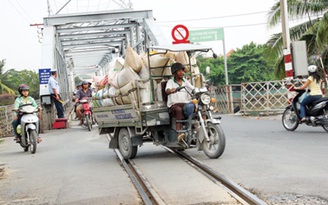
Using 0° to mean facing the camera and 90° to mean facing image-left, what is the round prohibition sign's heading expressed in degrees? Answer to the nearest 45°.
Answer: approximately 0°

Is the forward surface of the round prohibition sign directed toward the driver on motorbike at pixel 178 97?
yes

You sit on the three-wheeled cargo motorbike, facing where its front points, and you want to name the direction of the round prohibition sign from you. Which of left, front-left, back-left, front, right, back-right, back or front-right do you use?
back-left

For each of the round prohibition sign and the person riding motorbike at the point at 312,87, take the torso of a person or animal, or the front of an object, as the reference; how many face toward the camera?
1

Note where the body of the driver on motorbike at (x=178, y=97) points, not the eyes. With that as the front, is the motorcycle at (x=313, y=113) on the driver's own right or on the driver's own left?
on the driver's own left
